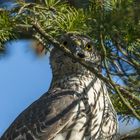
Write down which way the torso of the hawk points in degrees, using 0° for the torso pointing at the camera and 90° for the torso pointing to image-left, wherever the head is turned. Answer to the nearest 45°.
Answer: approximately 315°
